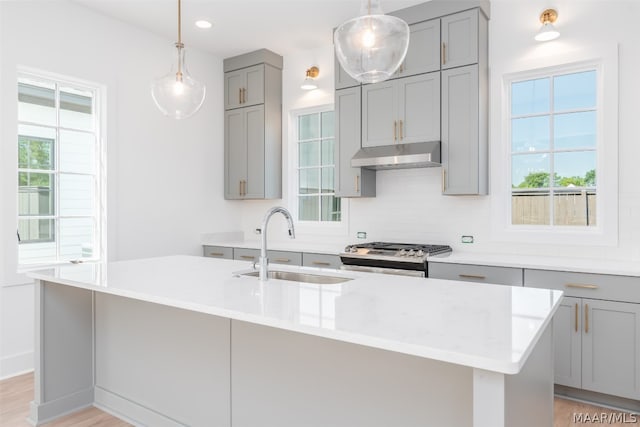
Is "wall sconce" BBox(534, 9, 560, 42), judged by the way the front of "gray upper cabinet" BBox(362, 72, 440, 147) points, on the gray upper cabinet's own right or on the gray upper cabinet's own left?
on the gray upper cabinet's own left

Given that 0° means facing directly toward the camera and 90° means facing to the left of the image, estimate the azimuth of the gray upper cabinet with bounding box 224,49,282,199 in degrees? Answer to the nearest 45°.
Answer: approximately 45°

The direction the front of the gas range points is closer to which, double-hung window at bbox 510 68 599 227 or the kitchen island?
the kitchen island

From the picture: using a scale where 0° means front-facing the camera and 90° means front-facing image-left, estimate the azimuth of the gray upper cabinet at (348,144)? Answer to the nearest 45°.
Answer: approximately 45°

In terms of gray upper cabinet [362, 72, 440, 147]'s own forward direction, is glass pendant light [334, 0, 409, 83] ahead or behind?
ahead

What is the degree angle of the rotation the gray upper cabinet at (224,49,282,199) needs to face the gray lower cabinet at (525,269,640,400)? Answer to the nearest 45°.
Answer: approximately 90° to its left

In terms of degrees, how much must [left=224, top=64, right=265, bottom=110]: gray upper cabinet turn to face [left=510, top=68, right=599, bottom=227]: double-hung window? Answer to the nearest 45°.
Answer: approximately 90° to its left

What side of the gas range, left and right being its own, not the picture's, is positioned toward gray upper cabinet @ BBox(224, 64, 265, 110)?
right

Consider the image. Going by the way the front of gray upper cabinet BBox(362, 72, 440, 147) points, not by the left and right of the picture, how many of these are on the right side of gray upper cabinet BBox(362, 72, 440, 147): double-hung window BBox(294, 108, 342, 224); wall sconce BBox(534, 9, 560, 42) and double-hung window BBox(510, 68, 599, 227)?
1

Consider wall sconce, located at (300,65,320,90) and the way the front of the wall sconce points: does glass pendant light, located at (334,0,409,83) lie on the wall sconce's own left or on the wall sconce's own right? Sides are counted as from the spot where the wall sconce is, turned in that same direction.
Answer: on the wall sconce's own left

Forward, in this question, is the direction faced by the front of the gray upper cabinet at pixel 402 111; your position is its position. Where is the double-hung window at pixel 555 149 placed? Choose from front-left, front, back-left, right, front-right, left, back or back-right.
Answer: back-left

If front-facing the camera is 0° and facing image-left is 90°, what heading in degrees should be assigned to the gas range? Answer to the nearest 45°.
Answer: approximately 45°

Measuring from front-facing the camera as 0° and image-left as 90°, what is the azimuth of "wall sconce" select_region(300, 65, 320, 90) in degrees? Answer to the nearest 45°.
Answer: approximately 45°
